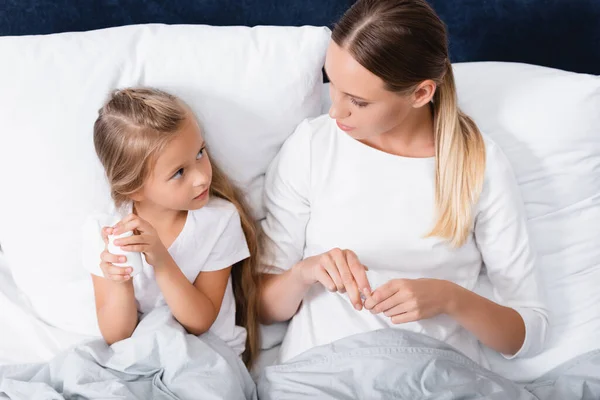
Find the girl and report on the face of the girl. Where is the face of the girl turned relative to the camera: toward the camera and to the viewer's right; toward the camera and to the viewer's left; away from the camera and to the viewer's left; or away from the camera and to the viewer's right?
toward the camera and to the viewer's right

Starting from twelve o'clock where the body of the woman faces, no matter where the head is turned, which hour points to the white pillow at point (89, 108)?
The white pillow is roughly at 3 o'clock from the woman.

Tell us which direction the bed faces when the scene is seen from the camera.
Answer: facing the viewer

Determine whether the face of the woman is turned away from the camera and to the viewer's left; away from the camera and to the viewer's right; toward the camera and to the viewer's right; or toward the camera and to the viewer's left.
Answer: toward the camera and to the viewer's left

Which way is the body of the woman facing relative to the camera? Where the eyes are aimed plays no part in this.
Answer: toward the camera

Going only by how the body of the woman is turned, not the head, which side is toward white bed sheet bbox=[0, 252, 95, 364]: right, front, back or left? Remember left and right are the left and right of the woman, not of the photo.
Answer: right
